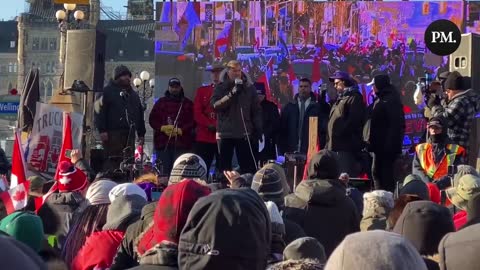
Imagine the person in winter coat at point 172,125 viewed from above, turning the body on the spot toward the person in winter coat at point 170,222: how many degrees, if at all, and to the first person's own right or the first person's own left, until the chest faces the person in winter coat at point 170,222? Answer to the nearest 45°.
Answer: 0° — they already face them

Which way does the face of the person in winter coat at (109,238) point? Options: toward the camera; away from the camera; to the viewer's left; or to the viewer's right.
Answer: away from the camera

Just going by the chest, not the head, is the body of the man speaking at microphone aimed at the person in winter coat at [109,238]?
yes

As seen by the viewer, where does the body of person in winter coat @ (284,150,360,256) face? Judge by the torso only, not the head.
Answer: away from the camera

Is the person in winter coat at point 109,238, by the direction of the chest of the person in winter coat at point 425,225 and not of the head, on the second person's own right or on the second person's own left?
on the second person's own left

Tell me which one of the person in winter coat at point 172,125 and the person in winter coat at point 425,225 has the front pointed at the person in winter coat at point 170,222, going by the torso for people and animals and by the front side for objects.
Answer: the person in winter coat at point 172,125

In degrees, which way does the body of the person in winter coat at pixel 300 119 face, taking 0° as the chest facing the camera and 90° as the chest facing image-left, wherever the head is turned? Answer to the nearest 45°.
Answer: approximately 0°

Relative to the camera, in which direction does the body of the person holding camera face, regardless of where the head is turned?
to the viewer's left

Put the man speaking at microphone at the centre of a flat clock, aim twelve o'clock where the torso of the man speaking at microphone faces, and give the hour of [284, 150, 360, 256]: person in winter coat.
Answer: The person in winter coat is roughly at 12 o'clock from the man speaking at microphone.

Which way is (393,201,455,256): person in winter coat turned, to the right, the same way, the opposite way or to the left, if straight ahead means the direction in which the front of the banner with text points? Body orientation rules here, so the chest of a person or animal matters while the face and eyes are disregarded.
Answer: the opposite way

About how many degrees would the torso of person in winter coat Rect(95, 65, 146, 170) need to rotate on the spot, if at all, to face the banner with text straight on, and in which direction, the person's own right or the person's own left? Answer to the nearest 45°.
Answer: approximately 90° to the person's own right
